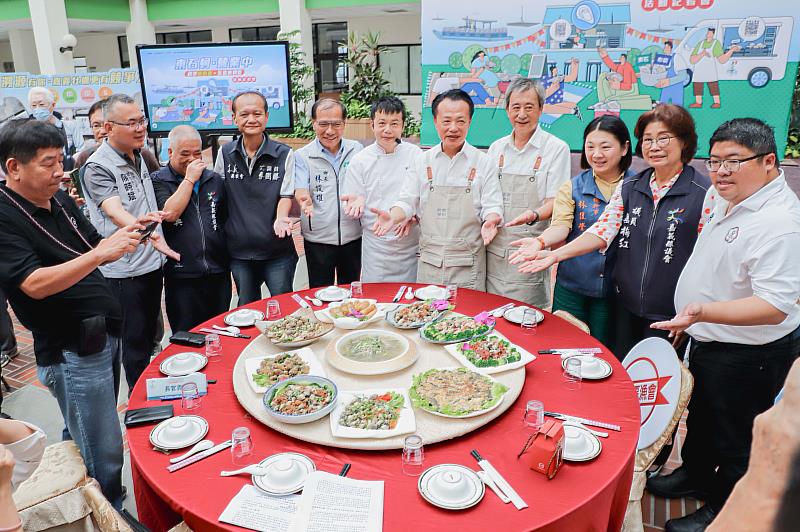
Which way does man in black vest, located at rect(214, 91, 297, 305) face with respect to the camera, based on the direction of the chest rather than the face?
toward the camera

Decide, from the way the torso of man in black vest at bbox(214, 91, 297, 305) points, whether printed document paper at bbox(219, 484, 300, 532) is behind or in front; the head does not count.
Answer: in front

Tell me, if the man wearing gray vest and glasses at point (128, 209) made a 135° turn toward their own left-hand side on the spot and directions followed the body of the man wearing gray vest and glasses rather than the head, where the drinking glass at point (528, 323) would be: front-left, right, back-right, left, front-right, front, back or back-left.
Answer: back-right

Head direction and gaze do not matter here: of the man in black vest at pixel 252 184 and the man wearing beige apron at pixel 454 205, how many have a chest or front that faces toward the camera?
2

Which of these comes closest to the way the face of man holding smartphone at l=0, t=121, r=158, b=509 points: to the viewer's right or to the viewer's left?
to the viewer's right

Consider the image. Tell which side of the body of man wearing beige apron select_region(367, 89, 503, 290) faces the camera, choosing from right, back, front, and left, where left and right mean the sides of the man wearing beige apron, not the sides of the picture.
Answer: front

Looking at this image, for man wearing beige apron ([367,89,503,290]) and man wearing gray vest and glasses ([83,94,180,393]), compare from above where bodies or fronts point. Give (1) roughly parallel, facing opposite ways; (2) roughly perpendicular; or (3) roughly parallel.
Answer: roughly perpendicular

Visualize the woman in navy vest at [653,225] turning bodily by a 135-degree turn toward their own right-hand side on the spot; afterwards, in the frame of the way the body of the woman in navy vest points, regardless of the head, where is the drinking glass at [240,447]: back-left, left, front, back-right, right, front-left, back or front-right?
back-left

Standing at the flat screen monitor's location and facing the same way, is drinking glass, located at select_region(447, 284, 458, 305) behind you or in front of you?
in front

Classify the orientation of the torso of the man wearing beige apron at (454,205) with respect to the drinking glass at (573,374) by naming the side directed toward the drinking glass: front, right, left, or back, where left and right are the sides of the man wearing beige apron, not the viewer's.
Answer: front

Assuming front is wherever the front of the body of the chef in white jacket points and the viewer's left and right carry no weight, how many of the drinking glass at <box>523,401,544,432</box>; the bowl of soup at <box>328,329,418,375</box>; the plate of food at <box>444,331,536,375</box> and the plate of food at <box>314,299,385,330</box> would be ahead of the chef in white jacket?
4

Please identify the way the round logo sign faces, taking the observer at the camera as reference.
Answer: facing the viewer and to the left of the viewer

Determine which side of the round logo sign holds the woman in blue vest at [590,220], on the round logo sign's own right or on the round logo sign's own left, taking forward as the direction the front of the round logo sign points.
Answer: on the round logo sign's own right

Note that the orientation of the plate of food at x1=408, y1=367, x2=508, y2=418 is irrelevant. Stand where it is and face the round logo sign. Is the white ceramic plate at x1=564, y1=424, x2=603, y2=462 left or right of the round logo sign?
right
